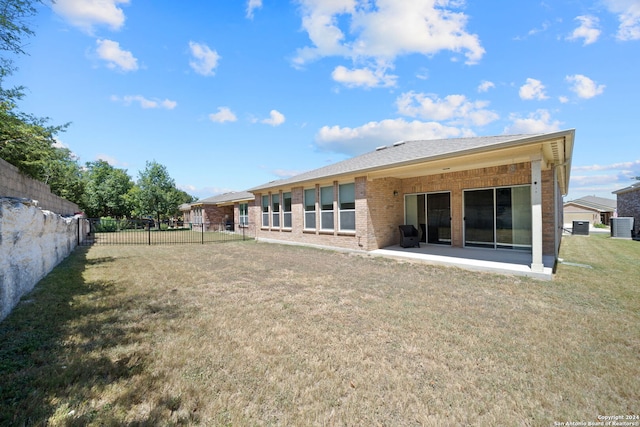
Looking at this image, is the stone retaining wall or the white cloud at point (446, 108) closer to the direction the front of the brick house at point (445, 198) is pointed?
the white cloud

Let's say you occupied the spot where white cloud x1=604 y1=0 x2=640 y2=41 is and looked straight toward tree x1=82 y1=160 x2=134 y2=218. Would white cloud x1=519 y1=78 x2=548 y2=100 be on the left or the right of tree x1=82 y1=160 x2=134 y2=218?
right

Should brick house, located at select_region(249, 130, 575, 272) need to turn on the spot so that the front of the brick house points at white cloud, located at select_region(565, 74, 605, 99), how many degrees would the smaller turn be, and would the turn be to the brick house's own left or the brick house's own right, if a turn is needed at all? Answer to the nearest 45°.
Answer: approximately 45° to the brick house's own right

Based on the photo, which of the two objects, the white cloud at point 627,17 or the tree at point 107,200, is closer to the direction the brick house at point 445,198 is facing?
the white cloud

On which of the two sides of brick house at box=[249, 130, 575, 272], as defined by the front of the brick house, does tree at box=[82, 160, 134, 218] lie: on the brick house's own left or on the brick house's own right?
on the brick house's own left

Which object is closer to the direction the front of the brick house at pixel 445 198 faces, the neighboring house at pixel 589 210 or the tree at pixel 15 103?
the neighboring house
